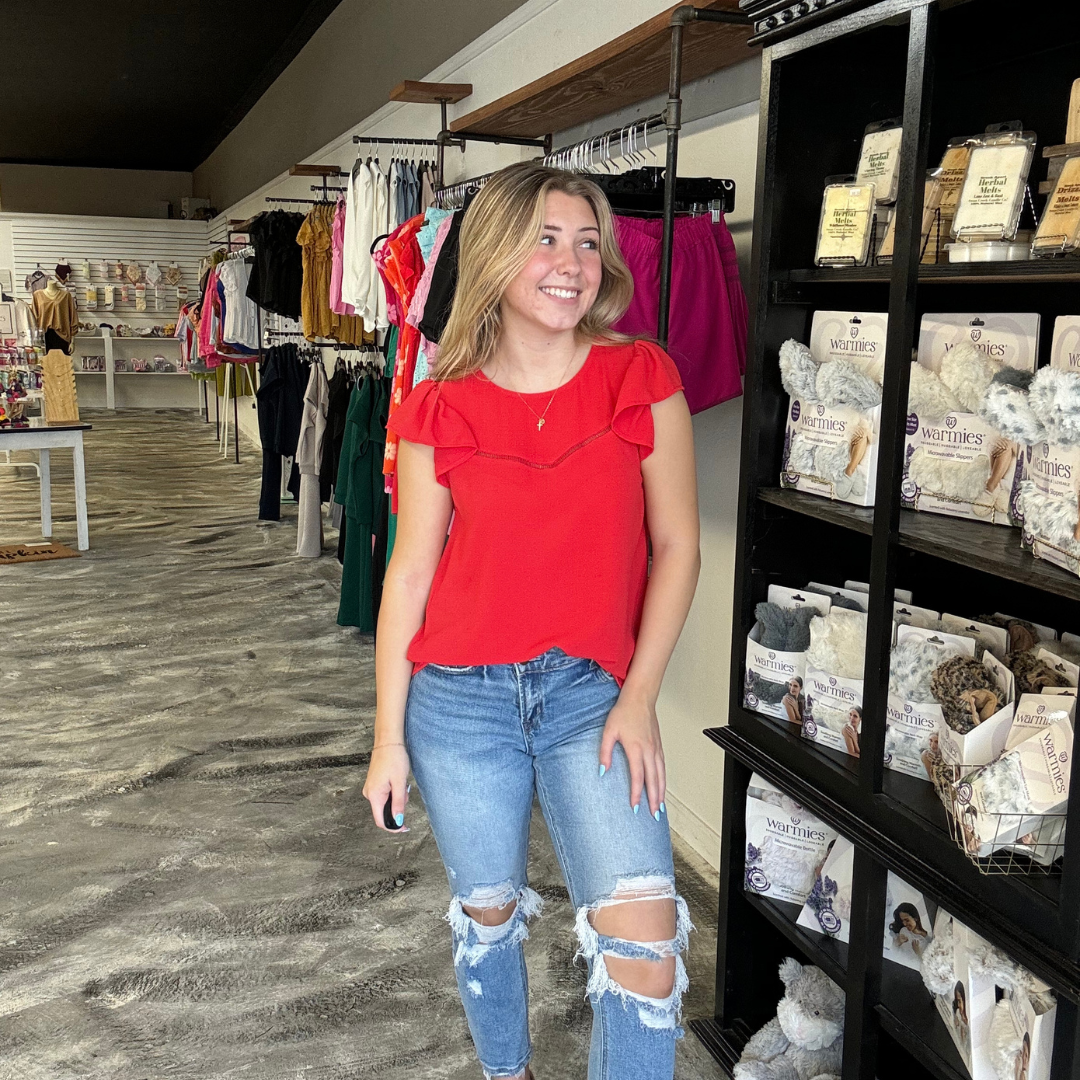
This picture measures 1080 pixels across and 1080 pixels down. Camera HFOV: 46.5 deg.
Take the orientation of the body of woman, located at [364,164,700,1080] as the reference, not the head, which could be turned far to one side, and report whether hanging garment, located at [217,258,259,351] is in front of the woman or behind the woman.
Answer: behind

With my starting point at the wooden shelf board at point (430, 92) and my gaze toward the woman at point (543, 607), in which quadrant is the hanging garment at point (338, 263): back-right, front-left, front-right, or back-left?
back-right

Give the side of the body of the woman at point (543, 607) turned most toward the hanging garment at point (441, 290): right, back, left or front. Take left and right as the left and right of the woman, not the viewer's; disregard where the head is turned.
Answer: back

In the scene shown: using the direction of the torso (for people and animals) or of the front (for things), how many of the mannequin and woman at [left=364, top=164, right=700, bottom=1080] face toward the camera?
2

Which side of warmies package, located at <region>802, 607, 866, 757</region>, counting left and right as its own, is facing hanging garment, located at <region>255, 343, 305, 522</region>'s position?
right

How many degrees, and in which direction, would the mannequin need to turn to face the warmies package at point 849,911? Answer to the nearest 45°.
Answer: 0° — it already faces it

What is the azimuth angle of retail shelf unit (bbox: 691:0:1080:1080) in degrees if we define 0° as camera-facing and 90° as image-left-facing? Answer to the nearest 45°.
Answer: approximately 45°

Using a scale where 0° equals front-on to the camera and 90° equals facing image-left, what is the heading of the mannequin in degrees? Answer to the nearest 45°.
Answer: approximately 0°
